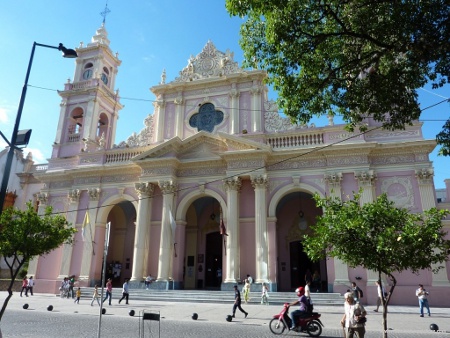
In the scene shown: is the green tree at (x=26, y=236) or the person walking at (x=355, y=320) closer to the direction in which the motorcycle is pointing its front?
the green tree

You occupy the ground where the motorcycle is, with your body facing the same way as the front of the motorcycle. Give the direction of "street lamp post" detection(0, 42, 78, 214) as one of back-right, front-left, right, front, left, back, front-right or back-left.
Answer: front-left

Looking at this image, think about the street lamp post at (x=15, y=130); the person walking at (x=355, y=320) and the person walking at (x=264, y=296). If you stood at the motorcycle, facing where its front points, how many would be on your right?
1

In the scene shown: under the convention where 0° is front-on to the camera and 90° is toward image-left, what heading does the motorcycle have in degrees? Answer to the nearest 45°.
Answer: approximately 90°

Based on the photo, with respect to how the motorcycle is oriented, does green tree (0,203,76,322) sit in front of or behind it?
in front

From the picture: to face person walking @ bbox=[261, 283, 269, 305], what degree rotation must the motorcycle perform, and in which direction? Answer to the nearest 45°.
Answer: approximately 90° to its right

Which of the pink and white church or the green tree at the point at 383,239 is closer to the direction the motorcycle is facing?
the pink and white church

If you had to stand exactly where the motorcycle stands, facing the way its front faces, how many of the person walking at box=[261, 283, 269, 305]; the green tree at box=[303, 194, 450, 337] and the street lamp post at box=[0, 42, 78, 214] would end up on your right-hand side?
1

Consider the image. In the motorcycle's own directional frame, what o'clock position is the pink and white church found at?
The pink and white church is roughly at 2 o'clock from the motorcycle.
